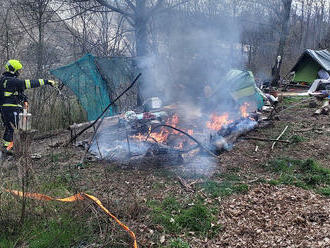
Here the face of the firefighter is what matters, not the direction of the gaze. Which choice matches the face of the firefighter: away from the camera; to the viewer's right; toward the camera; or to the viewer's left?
to the viewer's right

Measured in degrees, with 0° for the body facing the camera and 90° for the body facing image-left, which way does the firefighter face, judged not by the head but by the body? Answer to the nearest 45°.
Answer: approximately 270°

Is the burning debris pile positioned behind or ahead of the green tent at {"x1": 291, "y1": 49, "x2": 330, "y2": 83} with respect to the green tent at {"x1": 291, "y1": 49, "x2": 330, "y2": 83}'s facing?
ahead

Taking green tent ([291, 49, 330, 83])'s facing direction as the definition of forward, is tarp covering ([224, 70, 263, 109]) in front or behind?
in front

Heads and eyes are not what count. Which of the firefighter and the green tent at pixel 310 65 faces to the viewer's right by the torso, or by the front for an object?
the firefighter

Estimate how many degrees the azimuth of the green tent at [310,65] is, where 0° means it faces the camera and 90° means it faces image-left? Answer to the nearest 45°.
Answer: approximately 45°

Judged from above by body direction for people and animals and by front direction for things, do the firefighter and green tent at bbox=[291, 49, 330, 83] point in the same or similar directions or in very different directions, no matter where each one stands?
very different directions

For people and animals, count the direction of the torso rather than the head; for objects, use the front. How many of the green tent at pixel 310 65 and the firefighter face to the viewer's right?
1
